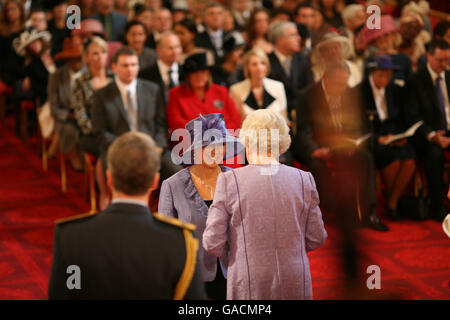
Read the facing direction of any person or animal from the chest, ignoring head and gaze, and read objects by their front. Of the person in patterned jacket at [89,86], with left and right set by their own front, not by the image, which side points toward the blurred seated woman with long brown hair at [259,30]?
left

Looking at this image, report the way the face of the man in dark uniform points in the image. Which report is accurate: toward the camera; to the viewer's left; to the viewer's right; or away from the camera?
away from the camera

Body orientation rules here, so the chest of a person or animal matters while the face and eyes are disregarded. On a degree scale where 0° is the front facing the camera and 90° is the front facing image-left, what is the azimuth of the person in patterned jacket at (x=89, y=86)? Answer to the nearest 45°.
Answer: approximately 315°

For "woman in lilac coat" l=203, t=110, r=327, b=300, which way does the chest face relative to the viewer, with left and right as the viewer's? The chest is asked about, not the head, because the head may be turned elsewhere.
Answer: facing away from the viewer

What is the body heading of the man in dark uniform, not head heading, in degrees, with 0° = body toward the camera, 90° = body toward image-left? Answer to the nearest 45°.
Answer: approximately 180°

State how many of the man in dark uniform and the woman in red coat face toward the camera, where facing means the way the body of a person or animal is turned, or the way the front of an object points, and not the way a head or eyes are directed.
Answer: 1

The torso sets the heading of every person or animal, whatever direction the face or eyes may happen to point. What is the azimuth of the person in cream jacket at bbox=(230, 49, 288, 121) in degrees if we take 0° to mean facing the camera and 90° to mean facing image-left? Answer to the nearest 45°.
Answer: approximately 0°

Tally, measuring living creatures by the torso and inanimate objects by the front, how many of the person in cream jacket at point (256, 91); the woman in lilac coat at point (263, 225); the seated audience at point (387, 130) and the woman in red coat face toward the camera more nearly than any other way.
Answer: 3

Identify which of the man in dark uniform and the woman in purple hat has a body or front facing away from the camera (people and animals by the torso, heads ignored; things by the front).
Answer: the man in dark uniform

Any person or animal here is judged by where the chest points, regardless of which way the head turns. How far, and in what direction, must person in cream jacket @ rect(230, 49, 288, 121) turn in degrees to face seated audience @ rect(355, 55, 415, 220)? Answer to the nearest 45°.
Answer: approximately 90° to their left
